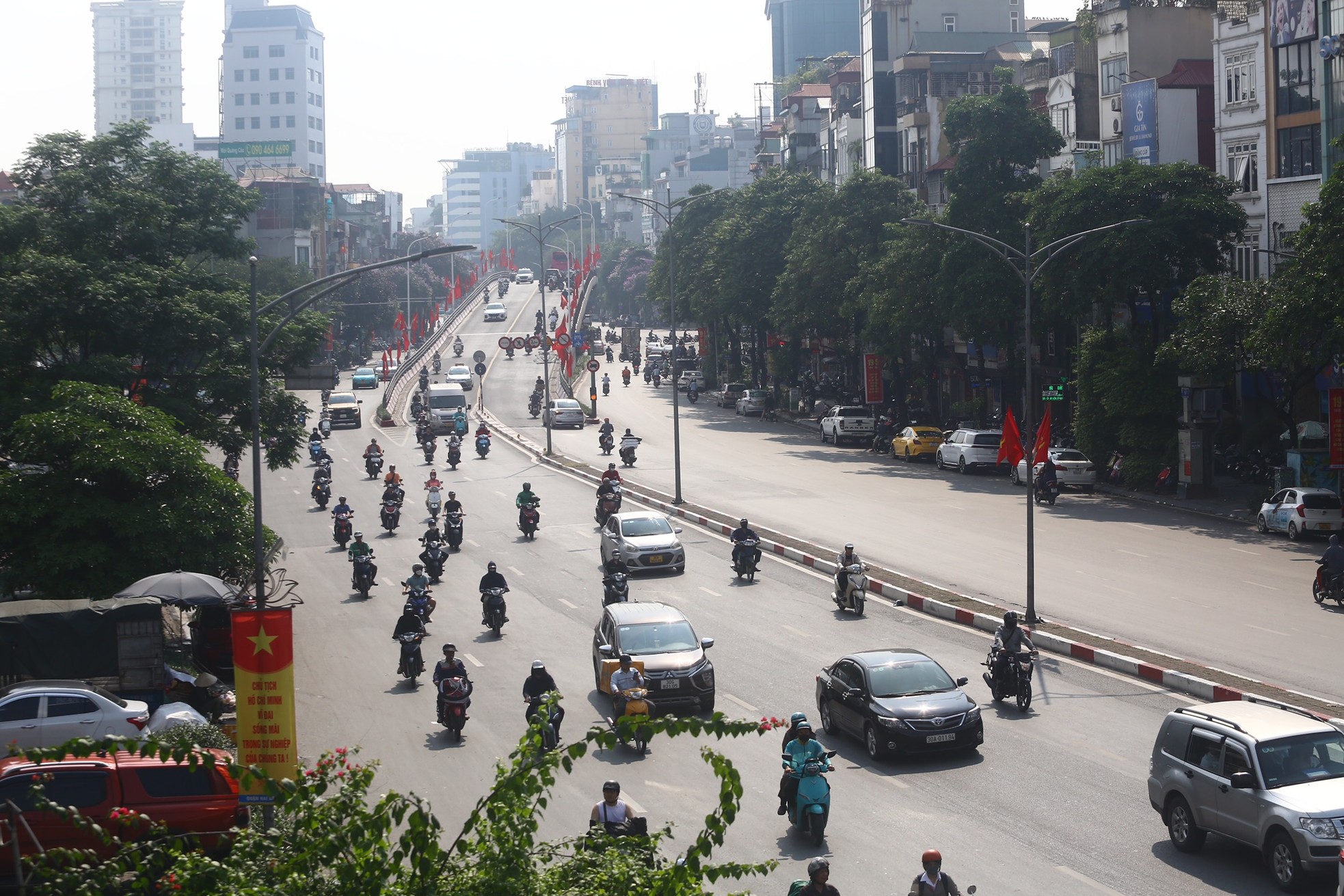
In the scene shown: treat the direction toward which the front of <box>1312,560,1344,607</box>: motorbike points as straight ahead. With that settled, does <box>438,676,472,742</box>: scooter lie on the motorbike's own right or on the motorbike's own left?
on the motorbike's own left

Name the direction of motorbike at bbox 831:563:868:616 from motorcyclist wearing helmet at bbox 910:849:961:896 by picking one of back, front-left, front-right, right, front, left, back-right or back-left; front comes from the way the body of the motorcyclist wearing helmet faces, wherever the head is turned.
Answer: back

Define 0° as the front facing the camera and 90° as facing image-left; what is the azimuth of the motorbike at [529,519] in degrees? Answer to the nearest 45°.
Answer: approximately 0°

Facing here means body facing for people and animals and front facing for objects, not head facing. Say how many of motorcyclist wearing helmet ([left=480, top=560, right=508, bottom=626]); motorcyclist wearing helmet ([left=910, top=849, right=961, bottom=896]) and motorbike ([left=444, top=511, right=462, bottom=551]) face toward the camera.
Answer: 3

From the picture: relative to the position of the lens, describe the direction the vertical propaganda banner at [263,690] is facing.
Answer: facing the viewer

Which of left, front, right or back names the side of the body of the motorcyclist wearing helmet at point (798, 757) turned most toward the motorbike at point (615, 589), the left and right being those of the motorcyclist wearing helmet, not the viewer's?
back

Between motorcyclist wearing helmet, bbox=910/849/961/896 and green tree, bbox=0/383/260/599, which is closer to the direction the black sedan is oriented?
the motorcyclist wearing helmet

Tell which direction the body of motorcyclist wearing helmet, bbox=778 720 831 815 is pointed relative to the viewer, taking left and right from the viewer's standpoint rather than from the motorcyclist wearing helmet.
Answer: facing the viewer

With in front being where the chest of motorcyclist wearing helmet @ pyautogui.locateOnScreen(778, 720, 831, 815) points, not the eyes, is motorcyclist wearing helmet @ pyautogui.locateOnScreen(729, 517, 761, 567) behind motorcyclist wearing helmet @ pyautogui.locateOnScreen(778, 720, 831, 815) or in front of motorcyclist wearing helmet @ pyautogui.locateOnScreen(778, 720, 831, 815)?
behind

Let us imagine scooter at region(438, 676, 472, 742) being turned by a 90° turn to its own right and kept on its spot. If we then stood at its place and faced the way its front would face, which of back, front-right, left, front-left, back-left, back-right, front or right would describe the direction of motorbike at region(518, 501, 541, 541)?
right

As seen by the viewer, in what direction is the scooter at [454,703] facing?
toward the camera
